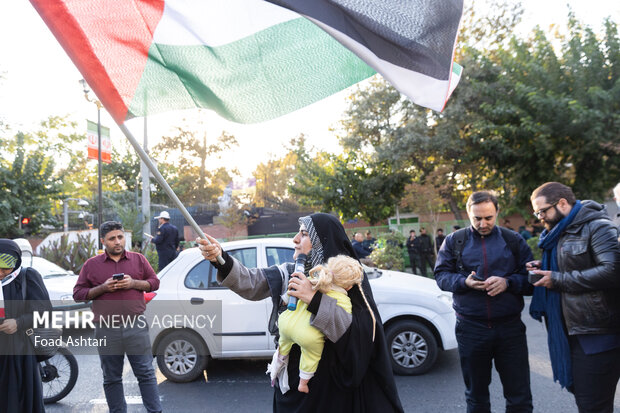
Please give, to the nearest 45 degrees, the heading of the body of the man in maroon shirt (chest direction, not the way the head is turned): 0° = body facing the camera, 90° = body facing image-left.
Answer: approximately 0°

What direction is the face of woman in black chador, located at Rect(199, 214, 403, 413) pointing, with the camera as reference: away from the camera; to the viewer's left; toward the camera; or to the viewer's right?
to the viewer's left

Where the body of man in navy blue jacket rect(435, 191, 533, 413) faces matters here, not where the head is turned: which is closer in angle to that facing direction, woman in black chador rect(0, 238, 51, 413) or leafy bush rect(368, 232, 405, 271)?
the woman in black chador
